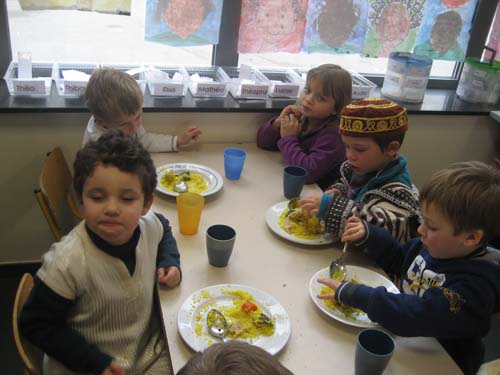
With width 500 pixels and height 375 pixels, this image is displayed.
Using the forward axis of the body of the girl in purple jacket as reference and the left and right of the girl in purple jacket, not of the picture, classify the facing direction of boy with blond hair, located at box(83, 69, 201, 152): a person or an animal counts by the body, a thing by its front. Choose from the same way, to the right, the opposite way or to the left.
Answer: to the left

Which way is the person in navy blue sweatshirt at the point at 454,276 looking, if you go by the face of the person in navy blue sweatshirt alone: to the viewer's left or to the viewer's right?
to the viewer's left

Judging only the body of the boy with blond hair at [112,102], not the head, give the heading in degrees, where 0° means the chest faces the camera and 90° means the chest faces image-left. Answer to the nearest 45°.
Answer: approximately 315°

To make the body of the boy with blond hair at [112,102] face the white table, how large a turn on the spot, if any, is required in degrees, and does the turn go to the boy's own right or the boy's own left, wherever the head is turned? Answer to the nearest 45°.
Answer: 0° — they already face it

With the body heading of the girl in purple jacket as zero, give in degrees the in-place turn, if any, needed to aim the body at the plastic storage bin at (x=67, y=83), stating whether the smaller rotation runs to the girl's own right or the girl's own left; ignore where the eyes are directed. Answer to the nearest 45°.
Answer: approximately 45° to the girl's own right

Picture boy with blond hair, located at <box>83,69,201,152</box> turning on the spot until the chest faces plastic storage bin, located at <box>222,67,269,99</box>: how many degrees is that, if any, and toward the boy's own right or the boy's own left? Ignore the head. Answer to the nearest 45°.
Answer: approximately 90° to the boy's own left

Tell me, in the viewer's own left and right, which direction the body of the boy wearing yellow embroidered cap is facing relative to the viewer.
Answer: facing the viewer and to the left of the viewer

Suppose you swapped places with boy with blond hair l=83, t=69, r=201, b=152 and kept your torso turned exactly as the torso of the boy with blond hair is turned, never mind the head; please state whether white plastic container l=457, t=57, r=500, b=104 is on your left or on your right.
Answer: on your left

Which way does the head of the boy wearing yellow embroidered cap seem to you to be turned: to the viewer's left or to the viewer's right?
to the viewer's left

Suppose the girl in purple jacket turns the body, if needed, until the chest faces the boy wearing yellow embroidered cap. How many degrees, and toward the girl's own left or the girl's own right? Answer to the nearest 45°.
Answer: approximately 45° to the girl's own left

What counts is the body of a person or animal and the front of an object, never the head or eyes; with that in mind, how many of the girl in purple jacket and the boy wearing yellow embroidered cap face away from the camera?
0

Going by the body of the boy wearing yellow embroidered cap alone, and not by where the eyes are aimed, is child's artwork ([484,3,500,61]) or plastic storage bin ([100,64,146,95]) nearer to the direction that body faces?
the plastic storage bin

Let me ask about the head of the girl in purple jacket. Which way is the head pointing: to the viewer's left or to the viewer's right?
to the viewer's left

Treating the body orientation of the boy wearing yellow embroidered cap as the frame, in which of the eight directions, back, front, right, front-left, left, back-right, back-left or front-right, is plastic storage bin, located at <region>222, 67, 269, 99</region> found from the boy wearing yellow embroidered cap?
right
